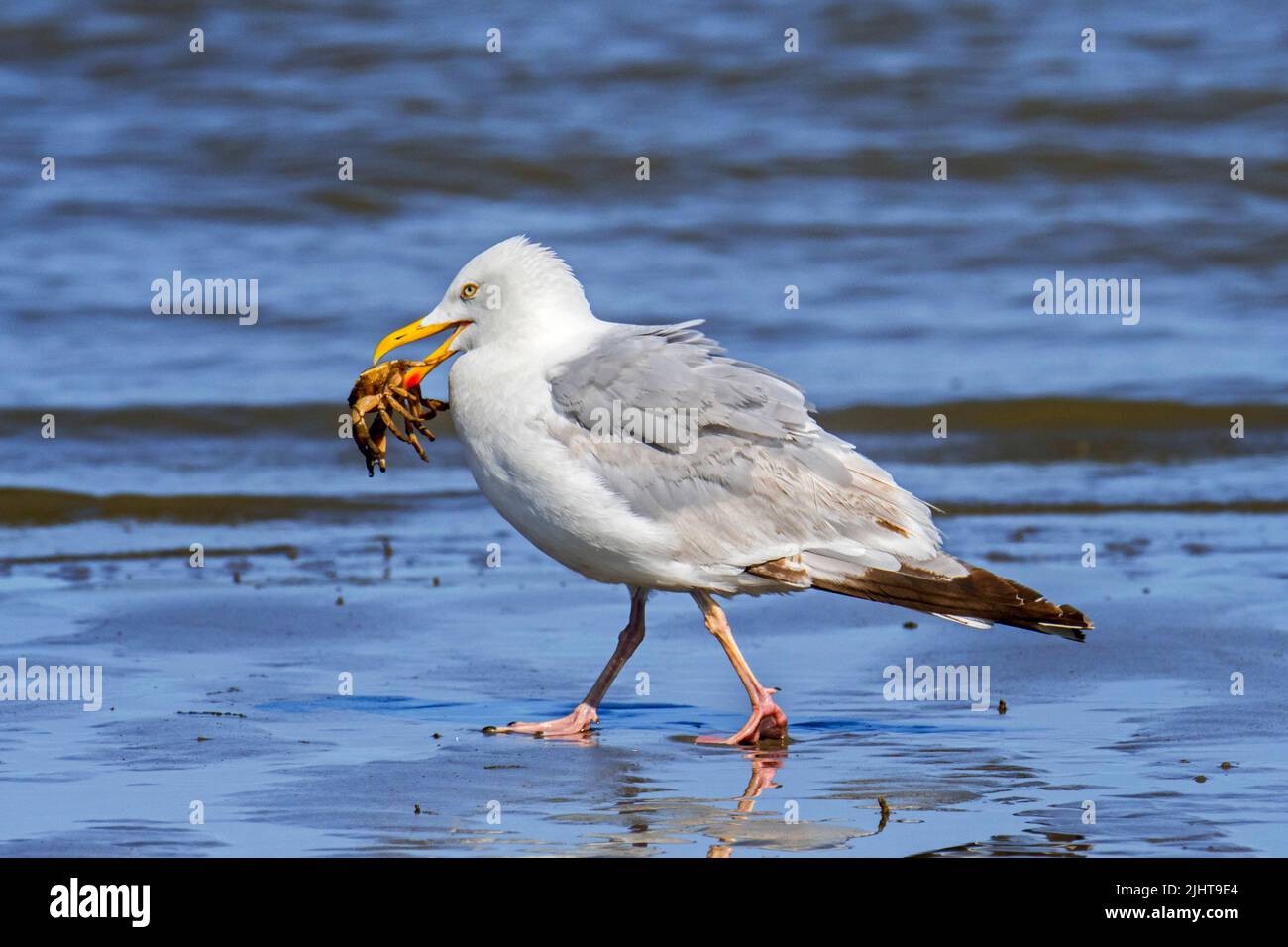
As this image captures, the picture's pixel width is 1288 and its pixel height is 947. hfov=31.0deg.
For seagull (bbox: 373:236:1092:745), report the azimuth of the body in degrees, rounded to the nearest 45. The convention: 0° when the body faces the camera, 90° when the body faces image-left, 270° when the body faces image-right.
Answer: approximately 90°
